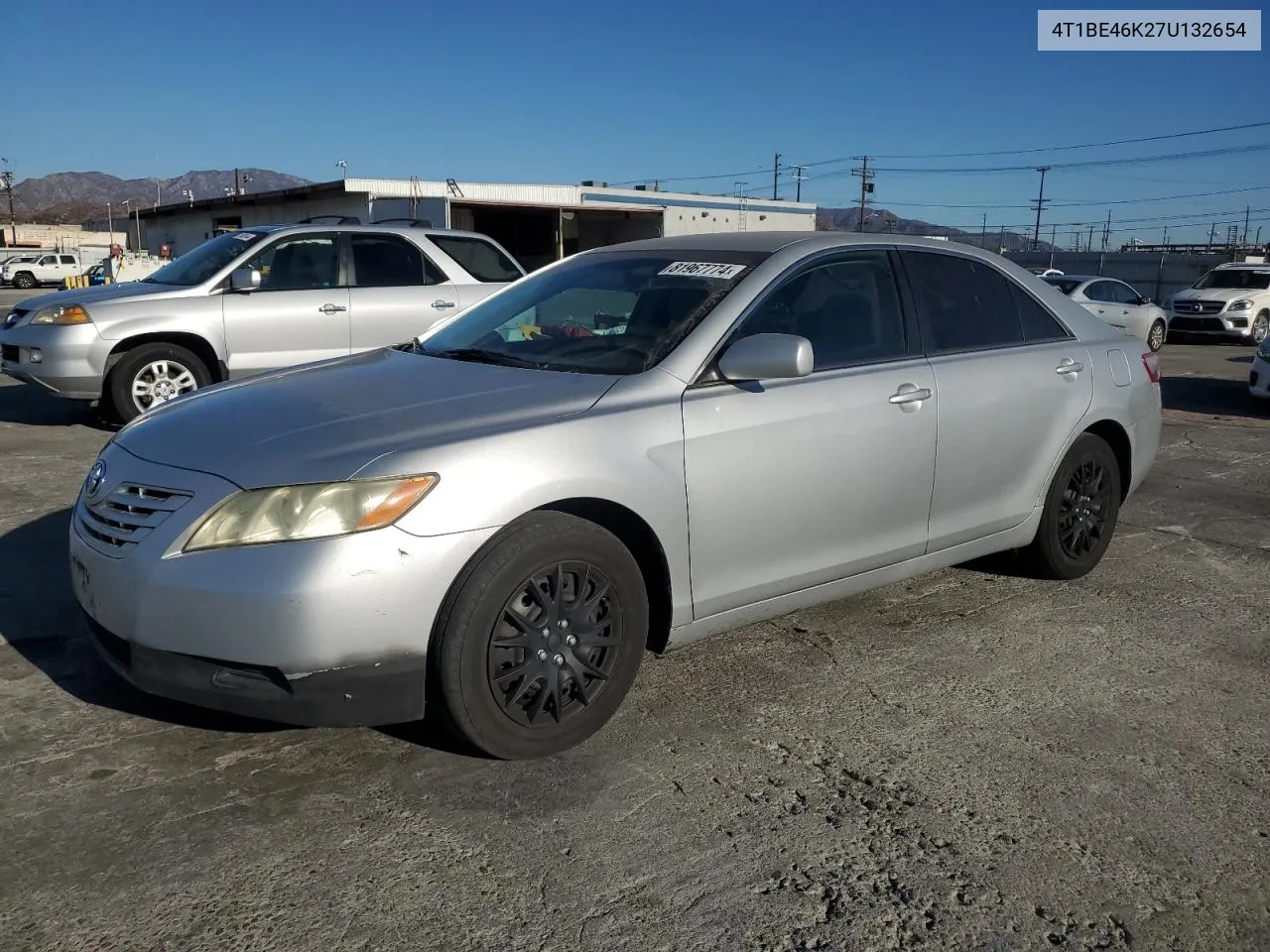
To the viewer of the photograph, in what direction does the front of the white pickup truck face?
facing to the left of the viewer

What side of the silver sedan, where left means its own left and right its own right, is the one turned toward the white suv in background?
back

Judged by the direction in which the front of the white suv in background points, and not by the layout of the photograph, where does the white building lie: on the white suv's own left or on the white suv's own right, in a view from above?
on the white suv's own right

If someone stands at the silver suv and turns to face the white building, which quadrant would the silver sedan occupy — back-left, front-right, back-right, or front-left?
back-right

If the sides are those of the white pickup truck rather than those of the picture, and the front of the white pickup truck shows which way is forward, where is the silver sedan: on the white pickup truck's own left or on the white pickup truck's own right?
on the white pickup truck's own left

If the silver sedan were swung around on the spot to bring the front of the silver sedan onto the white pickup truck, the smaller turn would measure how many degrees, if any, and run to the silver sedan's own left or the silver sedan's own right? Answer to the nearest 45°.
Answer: approximately 90° to the silver sedan's own right

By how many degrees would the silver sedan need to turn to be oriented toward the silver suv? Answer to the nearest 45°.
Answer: approximately 90° to its right

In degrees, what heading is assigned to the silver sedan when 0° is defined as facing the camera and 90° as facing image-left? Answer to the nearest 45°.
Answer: approximately 45°

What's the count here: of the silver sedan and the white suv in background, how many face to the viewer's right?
0

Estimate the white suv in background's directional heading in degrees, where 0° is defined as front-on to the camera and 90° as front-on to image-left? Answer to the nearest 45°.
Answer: approximately 45°
